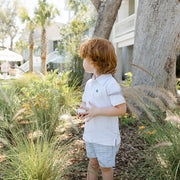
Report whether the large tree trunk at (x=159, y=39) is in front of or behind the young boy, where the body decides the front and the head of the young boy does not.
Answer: behind

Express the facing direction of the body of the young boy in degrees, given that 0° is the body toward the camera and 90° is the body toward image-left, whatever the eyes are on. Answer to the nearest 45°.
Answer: approximately 45°

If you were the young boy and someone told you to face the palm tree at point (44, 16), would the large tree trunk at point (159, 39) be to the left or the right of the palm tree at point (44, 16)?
right

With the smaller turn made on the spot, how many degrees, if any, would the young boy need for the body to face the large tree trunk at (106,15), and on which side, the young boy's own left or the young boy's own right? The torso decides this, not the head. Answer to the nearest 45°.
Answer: approximately 135° to the young boy's own right

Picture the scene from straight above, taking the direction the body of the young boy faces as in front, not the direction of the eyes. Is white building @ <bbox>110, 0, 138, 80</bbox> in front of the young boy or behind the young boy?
behind

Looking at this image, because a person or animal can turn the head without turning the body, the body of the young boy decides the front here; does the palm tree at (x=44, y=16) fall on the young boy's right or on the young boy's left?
on the young boy's right
